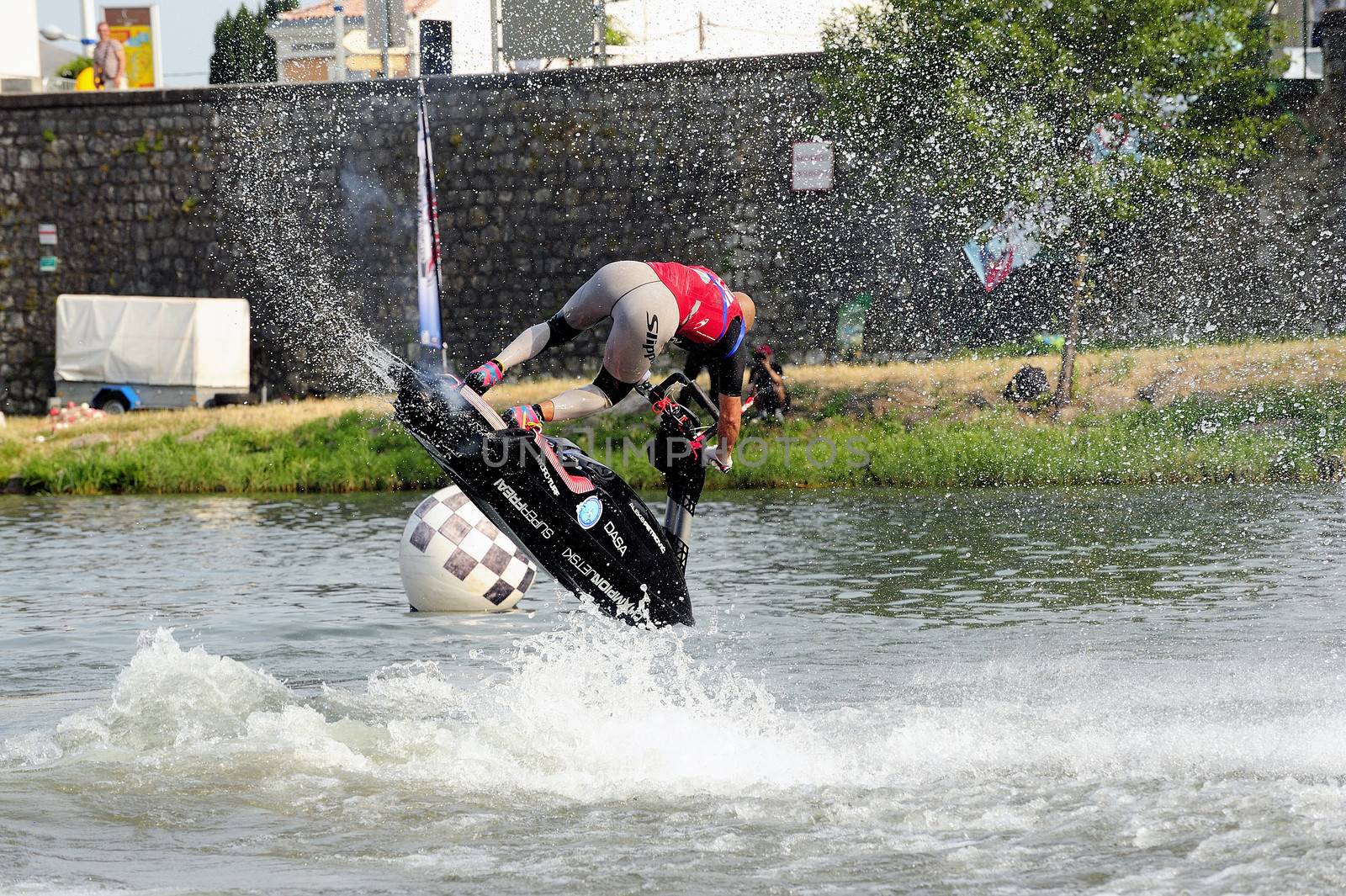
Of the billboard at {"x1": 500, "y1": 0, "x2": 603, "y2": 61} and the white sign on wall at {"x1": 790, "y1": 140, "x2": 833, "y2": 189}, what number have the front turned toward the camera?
2

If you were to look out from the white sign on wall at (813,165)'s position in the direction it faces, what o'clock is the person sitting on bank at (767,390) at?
The person sitting on bank is roughly at 12 o'clock from the white sign on wall.

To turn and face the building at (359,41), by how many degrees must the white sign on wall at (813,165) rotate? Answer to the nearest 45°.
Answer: approximately 135° to its right

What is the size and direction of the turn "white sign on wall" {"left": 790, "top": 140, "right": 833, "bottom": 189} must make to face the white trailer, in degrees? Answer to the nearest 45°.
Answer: approximately 90° to its right

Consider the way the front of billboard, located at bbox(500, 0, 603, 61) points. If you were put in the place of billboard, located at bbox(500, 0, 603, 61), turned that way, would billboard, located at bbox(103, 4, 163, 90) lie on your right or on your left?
on your right

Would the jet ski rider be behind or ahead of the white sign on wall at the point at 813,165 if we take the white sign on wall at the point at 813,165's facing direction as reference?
ahead

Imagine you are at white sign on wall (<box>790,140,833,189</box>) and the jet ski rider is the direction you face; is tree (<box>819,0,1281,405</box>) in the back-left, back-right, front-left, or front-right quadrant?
front-left

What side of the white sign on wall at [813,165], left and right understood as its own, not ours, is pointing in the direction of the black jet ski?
front

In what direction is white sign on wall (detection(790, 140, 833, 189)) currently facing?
toward the camera

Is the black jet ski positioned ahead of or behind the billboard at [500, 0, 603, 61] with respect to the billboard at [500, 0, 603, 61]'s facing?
ahead
